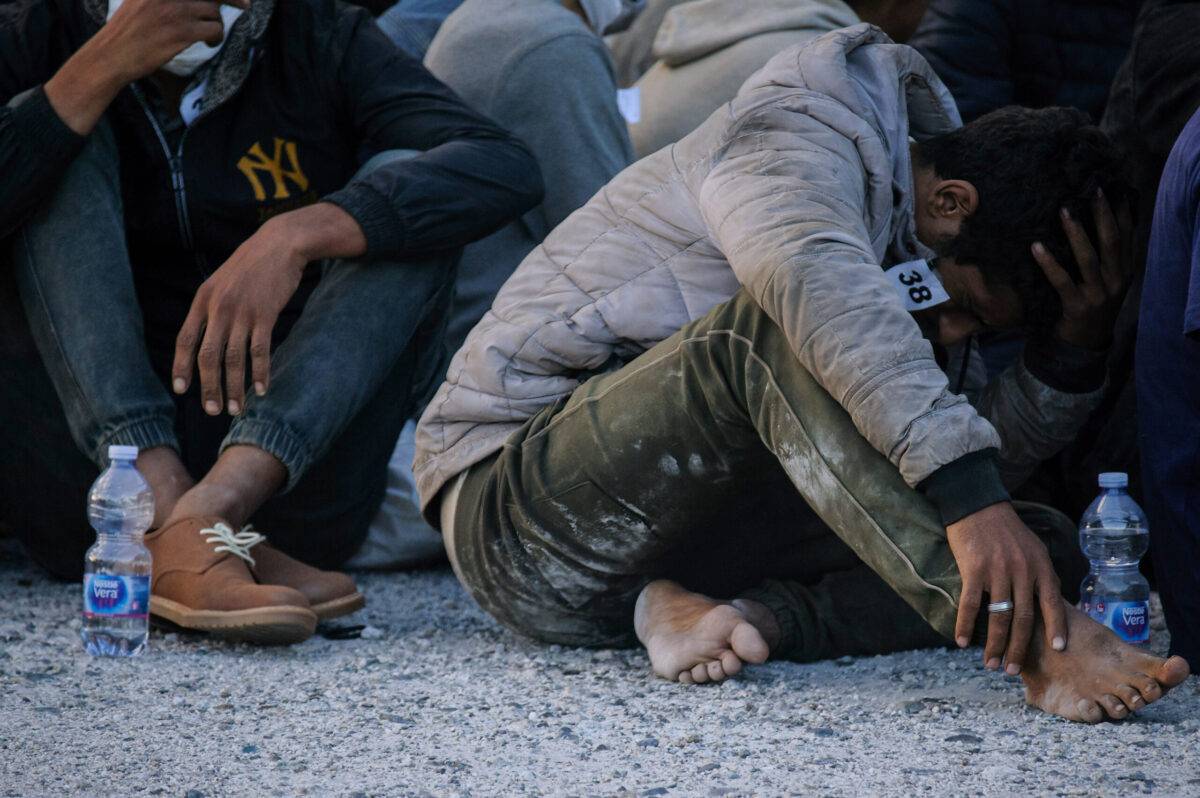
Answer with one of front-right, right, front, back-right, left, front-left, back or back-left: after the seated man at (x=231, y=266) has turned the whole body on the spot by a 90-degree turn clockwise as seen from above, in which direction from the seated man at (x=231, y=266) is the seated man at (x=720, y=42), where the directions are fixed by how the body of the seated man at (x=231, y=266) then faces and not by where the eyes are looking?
back-right

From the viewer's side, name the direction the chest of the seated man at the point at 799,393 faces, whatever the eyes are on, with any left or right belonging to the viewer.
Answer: facing to the right of the viewer

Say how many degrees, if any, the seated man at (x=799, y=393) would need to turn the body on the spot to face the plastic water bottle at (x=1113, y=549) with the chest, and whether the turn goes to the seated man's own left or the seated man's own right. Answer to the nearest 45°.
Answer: approximately 45° to the seated man's own left

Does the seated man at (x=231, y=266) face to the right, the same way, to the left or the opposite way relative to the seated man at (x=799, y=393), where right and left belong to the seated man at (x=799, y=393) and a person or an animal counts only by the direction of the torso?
to the right

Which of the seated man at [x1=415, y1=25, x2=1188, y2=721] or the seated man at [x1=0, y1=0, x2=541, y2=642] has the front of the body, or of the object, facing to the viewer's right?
the seated man at [x1=415, y1=25, x2=1188, y2=721]

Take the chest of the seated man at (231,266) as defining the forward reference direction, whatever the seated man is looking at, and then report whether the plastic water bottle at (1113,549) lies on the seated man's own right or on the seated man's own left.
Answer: on the seated man's own left

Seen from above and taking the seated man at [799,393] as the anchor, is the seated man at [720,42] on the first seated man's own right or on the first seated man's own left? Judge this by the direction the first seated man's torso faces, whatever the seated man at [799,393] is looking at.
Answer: on the first seated man's own left

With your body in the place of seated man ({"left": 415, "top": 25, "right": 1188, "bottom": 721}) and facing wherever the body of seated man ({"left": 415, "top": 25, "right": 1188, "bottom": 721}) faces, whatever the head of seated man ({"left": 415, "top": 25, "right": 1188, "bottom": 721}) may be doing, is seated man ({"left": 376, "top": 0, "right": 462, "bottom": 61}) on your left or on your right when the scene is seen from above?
on your left

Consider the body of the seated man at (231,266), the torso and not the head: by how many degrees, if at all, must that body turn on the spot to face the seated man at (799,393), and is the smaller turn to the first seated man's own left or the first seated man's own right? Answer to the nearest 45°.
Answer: approximately 45° to the first seated man's own left

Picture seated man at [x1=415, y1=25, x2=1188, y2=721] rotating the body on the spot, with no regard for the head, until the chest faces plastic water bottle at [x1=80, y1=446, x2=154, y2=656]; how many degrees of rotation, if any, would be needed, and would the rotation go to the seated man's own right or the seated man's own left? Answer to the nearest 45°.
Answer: approximately 180°
